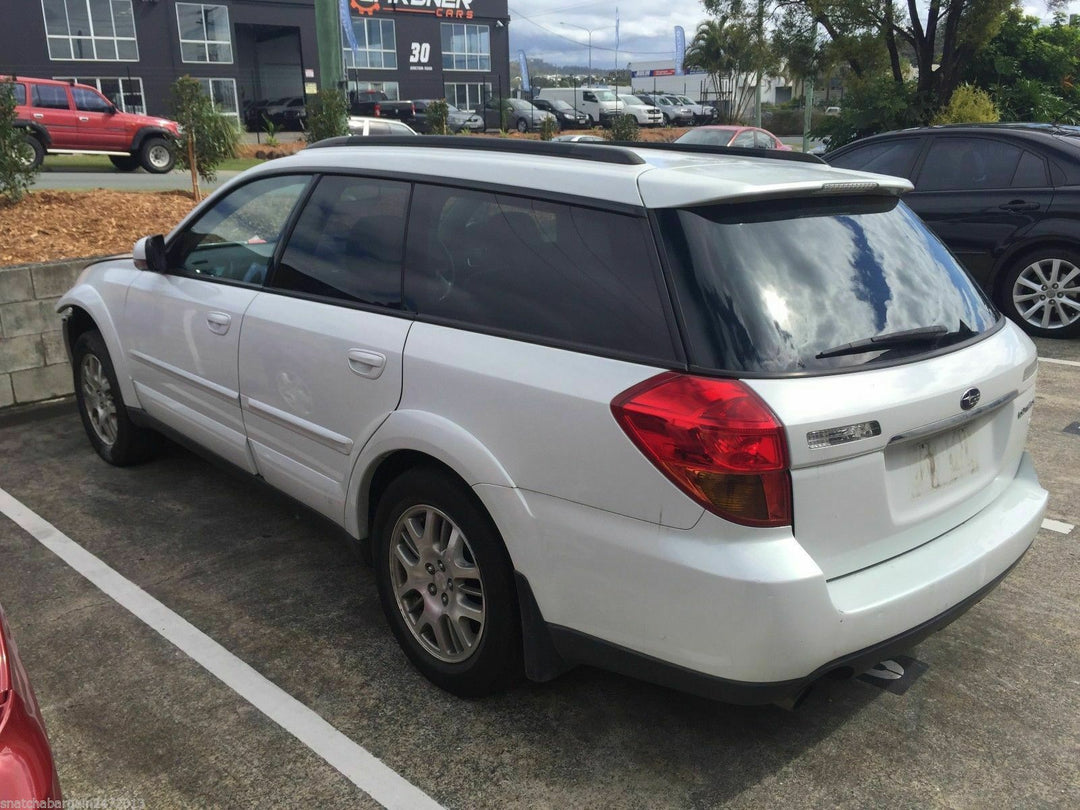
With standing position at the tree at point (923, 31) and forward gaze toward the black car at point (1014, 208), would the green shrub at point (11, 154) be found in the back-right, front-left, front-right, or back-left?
front-right

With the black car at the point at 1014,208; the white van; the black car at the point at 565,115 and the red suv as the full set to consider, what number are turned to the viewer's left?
1

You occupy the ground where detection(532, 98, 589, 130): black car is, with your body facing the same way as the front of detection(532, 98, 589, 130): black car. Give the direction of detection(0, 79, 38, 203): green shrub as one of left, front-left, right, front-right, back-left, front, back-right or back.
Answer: front-right

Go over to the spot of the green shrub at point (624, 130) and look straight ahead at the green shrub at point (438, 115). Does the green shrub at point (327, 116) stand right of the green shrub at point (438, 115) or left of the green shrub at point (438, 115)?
left

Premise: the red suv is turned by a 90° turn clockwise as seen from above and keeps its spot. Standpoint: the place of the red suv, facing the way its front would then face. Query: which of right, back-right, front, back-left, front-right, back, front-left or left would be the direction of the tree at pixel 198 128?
front

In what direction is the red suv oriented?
to the viewer's right

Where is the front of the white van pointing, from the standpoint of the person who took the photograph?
facing the viewer and to the right of the viewer

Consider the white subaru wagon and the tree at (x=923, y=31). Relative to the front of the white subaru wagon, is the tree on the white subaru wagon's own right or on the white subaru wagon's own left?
on the white subaru wagon's own right

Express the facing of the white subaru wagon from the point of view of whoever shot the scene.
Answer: facing away from the viewer and to the left of the viewer

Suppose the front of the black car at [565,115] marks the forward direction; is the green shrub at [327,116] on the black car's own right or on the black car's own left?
on the black car's own right

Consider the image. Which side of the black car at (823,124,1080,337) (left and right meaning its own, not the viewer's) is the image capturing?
left
